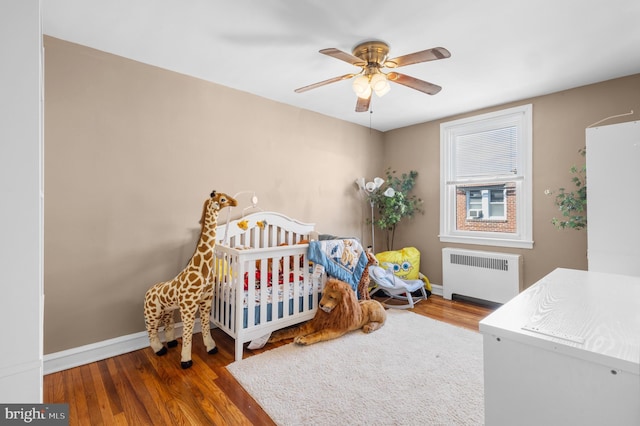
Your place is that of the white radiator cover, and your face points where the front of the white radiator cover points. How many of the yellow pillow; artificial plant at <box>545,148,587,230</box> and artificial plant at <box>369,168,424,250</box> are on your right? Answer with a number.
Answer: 2

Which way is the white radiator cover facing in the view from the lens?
facing the viewer

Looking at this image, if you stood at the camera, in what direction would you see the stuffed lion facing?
facing the viewer and to the left of the viewer

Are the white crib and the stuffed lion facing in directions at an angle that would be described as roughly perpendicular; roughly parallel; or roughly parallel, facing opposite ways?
roughly perpendicular

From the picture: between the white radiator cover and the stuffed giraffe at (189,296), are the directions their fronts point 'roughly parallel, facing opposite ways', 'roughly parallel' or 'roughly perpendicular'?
roughly perpendicular

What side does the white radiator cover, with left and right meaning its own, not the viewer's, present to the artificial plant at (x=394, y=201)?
right

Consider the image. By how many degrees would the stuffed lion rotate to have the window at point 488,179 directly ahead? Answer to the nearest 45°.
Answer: approximately 180°

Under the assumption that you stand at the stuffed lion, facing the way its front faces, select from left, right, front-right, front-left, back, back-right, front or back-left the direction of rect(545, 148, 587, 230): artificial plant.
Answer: back-left

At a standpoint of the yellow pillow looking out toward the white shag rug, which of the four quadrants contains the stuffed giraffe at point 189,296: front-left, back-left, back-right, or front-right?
front-right

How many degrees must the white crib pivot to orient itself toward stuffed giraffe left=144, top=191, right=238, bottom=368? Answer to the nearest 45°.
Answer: approximately 135° to its right

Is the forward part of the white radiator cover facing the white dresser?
yes

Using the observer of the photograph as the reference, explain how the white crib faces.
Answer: facing the viewer and to the right of the viewer
